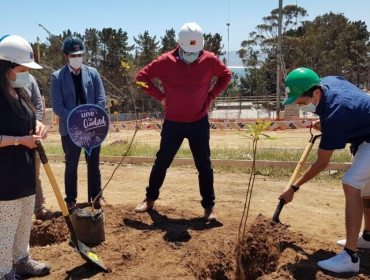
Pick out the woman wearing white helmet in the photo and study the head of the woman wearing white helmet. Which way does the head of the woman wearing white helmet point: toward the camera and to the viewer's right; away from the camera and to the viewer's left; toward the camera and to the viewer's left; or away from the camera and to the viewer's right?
toward the camera and to the viewer's right

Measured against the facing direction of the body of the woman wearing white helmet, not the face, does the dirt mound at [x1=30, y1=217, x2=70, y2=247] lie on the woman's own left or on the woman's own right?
on the woman's own left

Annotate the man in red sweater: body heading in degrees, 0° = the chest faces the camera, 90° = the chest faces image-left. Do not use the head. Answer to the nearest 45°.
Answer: approximately 0°

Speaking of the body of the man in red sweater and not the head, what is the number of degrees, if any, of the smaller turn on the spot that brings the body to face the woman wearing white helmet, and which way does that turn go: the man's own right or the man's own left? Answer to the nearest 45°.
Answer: approximately 45° to the man's own right

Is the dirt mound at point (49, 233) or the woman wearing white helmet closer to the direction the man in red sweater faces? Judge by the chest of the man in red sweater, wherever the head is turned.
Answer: the woman wearing white helmet

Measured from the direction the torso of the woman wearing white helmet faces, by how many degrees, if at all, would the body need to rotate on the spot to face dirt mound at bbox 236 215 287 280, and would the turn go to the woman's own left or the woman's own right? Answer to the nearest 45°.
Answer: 0° — they already face it

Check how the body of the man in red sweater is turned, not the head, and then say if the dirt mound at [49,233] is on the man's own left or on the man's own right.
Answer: on the man's own right

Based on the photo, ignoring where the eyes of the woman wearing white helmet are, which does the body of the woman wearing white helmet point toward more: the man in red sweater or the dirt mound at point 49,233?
the man in red sweater

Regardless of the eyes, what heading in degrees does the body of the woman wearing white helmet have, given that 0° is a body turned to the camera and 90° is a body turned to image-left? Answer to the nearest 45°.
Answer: approximately 270°

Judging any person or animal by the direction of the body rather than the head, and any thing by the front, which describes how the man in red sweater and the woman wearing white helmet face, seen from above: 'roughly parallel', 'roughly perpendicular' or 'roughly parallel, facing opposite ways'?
roughly perpendicular

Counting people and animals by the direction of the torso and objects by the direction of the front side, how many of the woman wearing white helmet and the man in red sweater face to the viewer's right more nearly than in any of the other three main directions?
1
